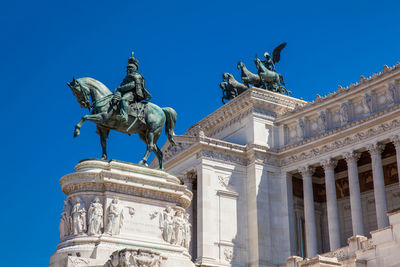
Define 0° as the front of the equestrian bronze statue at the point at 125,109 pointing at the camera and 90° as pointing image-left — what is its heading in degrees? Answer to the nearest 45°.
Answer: approximately 90°

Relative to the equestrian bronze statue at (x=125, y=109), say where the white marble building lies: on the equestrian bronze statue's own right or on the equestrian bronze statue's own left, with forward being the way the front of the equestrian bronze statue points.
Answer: on the equestrian bronze statue's own right

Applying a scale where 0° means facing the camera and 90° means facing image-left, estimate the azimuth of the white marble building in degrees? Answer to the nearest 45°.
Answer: approximately 45°
